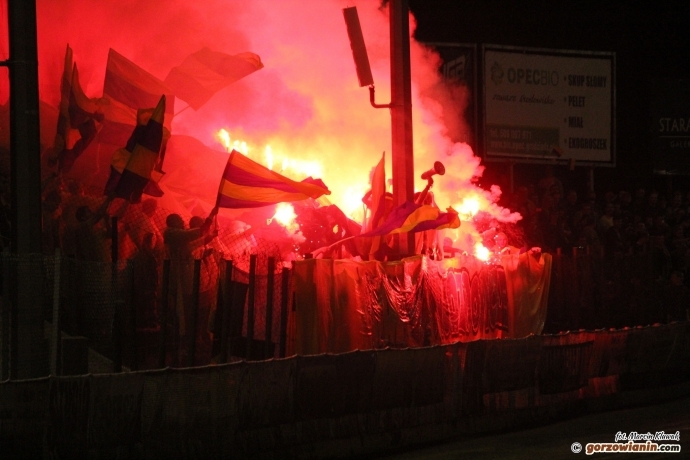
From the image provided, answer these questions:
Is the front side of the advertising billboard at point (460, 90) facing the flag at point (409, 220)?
yes

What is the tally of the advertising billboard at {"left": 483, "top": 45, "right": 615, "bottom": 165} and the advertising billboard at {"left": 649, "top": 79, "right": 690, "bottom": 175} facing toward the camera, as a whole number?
2

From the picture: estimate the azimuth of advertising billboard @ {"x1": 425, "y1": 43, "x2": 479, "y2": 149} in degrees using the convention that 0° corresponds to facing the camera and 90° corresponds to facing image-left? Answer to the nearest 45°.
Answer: approximately 0°

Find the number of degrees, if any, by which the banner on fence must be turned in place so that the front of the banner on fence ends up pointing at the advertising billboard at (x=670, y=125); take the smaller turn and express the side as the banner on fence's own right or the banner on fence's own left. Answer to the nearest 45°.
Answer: approximately 135° to the banner on fence's own left

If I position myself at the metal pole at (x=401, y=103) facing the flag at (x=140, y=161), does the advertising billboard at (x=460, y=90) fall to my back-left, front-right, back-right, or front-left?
back-right

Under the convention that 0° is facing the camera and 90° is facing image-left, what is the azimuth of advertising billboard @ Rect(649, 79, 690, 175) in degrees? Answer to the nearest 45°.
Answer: approximately 0°

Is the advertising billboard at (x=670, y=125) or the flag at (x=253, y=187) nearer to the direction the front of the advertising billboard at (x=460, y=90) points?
the flag

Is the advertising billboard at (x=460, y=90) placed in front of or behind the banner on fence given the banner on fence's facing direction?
behind

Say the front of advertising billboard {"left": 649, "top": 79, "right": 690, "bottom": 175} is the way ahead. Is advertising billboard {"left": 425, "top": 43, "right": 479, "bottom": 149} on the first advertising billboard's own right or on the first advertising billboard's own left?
on the first advertising billboard's own right
